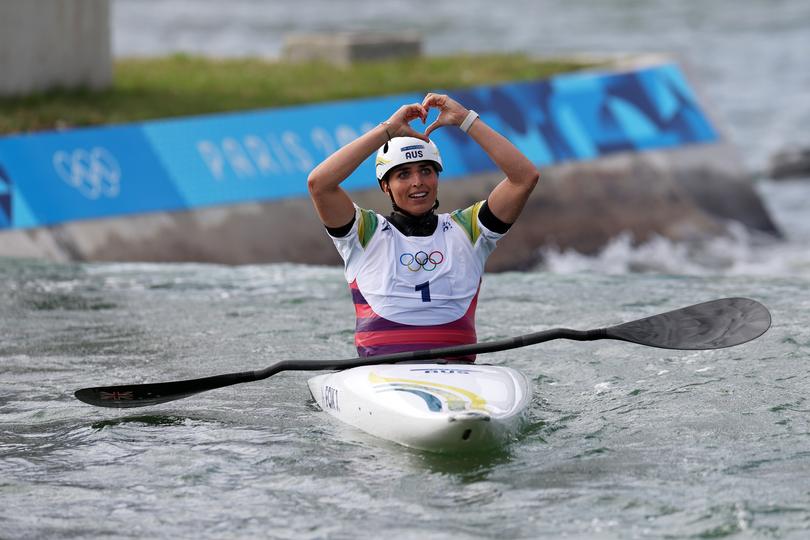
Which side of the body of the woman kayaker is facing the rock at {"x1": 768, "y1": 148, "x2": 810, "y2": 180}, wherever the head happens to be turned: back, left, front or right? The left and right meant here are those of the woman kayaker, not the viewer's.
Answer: back

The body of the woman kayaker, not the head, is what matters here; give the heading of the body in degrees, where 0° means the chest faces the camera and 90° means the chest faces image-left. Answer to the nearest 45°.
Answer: approximately 0°

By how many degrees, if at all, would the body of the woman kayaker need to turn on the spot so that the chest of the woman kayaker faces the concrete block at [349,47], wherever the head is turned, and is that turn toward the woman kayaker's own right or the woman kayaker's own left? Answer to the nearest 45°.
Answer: approximately 180°

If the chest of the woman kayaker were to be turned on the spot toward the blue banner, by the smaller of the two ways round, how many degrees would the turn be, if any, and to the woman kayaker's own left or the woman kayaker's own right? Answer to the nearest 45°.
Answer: approximately 180°

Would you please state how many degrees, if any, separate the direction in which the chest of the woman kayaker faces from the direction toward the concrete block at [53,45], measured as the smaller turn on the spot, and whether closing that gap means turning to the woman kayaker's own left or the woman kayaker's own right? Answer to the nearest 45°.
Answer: approximately 135° to the woman kayaker's own right
